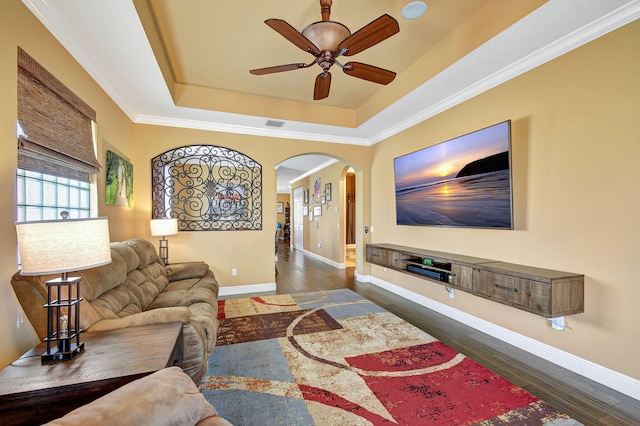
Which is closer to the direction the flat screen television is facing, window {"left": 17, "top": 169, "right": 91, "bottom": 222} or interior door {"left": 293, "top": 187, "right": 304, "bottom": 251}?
the window

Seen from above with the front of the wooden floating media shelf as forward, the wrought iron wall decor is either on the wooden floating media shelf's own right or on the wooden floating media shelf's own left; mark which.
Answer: on the wooden floating media shelf's own right

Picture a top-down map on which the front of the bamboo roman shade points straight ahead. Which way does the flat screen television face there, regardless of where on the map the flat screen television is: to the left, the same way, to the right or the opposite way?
the opposite way

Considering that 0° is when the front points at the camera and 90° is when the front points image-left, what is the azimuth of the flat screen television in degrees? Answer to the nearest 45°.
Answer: approximately 45°

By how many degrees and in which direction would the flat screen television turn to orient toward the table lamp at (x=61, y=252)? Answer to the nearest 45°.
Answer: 0° — it already faces it

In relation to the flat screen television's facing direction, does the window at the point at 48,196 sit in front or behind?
in front

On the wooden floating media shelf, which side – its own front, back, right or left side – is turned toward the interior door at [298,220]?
right

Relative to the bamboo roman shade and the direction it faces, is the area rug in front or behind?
in front

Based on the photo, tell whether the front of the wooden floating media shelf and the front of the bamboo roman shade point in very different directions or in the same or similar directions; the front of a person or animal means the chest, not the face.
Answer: very different directions

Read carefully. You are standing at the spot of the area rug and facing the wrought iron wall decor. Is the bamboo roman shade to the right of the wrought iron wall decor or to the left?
left

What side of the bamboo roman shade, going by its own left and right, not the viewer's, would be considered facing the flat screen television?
front

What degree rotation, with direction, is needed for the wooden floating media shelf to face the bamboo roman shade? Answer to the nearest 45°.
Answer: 0° — it already faces it

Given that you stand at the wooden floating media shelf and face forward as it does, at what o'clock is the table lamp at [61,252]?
The table lamp is roughly at 12 o'clock from the wooden floating media shelf.

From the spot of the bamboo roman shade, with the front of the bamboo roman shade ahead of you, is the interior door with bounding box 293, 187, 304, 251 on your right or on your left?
on your left
